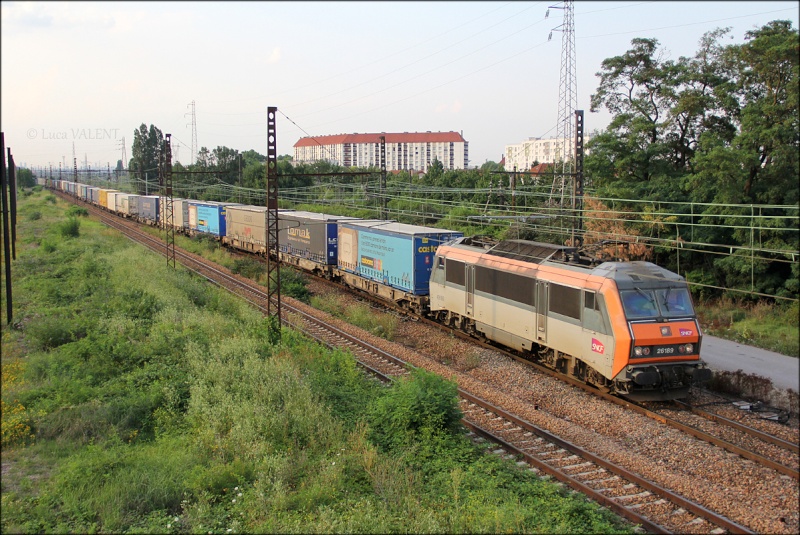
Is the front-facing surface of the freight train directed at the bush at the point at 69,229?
no

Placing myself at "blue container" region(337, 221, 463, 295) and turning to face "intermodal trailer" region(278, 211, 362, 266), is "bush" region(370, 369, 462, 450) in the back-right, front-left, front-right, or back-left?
back-left

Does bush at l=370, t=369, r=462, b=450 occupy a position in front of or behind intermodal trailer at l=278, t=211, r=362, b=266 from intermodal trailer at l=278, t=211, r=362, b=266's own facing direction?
in front

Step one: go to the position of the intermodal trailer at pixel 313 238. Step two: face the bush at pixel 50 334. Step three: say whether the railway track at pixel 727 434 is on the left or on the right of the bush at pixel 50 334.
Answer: left

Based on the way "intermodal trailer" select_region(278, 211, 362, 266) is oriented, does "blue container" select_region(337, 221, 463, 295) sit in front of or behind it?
in front

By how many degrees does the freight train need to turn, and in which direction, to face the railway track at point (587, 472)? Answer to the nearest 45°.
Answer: approximately 45° to its right

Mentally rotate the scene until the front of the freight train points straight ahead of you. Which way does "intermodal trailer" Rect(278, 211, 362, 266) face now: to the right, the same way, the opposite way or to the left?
the same way

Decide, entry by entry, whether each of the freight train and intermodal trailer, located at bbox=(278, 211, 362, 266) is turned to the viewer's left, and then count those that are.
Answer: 0

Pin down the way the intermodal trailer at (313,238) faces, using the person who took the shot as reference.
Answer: facing the viewer and to the right of the viewer

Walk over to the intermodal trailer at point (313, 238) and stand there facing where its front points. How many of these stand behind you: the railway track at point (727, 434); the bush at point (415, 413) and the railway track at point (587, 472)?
0

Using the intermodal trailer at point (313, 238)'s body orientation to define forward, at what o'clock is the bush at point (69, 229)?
The bush is roughly at 6 o'clock from the intermodal trailer.

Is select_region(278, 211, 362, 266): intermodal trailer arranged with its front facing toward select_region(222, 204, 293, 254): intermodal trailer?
no
